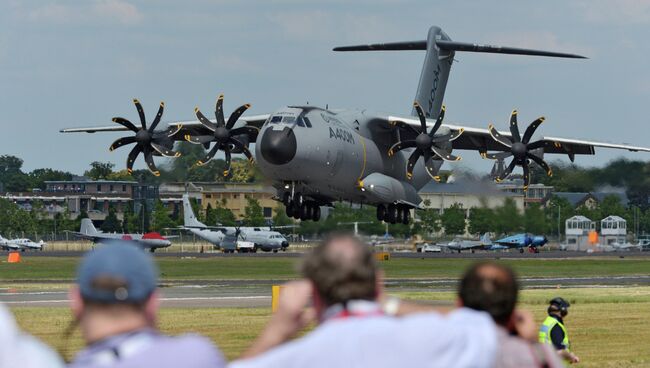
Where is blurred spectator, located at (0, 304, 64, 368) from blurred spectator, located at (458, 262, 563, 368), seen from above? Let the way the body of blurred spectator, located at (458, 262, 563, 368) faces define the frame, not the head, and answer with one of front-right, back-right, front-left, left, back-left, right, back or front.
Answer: back-left

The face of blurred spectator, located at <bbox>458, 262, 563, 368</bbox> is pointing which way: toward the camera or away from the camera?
away from the camera

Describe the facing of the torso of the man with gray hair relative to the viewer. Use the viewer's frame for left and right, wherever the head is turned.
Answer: facing away from the viewer

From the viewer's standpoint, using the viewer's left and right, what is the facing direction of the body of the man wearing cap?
facing away from the viewer

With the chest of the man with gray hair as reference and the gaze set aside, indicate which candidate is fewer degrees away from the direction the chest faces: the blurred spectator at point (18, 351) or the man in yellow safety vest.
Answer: the man in yellow safety vest

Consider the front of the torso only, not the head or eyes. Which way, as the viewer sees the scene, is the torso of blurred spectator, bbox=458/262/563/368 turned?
away from the camera

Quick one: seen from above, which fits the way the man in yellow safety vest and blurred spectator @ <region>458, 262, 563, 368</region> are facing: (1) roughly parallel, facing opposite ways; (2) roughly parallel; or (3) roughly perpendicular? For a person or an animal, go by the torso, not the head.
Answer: roughly perpendicular

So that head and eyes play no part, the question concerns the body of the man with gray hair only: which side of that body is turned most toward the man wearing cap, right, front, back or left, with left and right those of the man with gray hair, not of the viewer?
left
